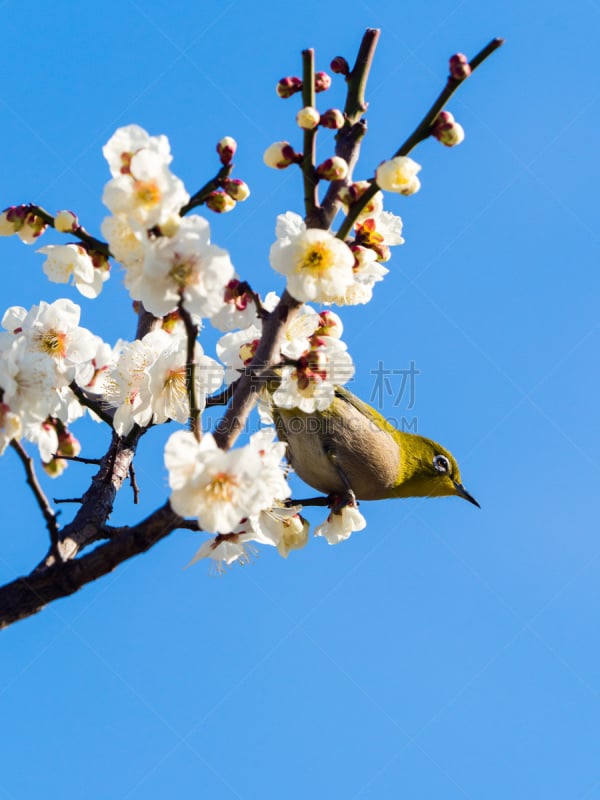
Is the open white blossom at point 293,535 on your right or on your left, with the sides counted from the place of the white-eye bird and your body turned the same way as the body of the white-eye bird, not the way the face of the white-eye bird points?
on your right

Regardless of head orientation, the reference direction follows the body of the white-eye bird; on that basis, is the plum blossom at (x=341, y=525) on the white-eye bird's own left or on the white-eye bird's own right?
on the white-eye bird's own right

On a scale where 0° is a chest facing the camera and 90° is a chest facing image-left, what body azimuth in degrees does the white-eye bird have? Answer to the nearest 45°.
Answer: approximately 270°

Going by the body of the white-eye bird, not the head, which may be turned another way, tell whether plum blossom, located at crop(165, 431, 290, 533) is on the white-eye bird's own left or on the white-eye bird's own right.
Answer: on the white-eye bird's own right
